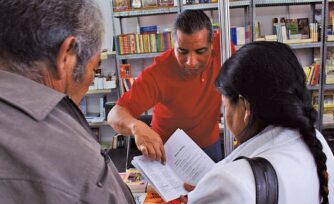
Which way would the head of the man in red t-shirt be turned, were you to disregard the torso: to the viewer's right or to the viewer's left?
to the viewer's left

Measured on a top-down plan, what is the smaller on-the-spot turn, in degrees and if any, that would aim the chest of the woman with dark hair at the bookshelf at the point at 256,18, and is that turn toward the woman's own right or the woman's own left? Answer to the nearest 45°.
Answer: approximately 45° to the woman's own right

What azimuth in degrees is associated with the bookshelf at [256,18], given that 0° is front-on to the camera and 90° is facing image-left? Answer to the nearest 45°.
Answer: approximately 0°

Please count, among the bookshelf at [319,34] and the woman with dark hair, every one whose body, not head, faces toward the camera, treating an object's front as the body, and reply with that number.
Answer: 1

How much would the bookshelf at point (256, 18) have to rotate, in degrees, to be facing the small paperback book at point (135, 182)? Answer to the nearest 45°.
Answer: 0° — it already faces it

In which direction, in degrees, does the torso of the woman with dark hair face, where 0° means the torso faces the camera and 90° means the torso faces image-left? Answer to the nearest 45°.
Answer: approximately 135°

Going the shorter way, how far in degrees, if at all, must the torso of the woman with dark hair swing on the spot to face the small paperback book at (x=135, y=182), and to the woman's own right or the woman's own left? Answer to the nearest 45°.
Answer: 0° — they already face it

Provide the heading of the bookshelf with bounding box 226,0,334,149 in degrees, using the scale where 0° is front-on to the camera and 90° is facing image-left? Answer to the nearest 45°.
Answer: approximately 0°

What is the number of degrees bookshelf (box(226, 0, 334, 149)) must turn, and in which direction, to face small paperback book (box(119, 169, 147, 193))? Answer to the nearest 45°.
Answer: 0° — it already faces it

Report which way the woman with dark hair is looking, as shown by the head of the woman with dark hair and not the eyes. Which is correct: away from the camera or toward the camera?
away from the camera
